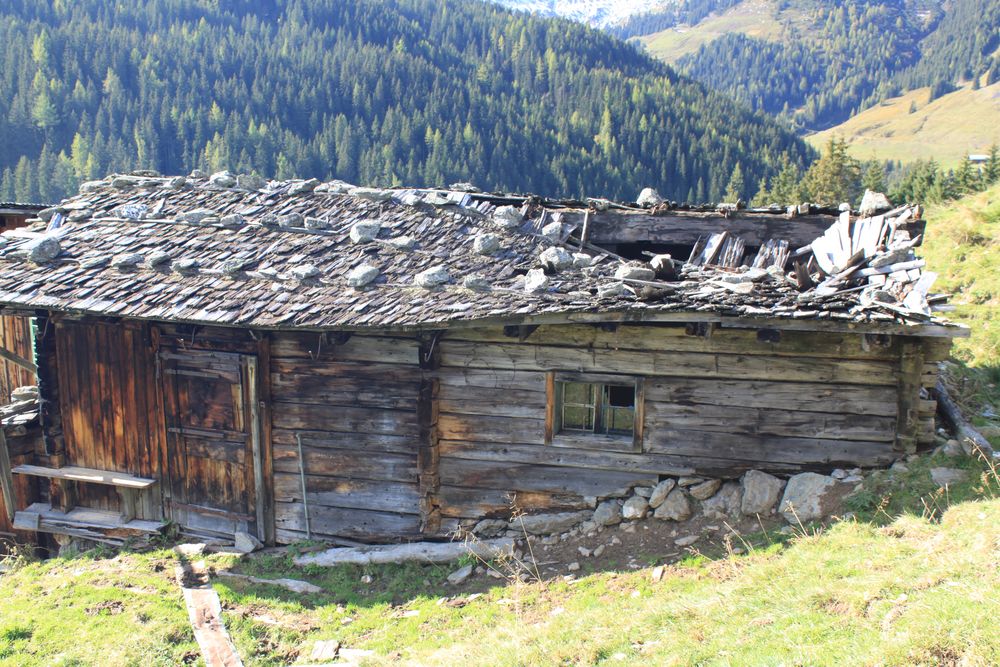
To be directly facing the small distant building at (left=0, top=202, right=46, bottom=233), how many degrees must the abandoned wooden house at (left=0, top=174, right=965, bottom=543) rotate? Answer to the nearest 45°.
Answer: approximately 135° to its right

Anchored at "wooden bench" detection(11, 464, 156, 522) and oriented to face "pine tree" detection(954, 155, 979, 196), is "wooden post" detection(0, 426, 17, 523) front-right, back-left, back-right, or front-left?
back-left

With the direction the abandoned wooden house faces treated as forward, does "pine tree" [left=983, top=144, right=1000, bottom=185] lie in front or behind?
behind

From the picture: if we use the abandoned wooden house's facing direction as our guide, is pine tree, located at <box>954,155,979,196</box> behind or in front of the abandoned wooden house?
behind

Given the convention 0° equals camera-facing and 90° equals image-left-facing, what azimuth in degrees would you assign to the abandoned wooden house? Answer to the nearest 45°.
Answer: approximately 0°
